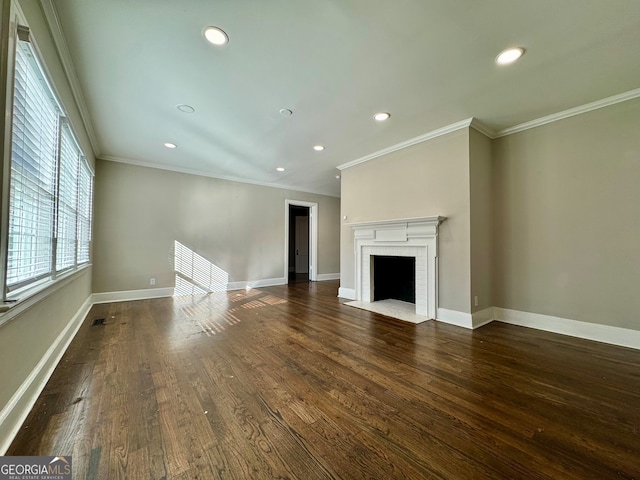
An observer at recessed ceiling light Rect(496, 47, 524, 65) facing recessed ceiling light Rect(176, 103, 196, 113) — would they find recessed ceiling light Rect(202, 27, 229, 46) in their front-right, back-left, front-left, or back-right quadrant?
front-left

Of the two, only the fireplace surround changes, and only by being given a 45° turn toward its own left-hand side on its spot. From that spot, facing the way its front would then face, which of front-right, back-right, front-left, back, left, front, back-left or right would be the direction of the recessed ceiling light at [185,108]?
front-right

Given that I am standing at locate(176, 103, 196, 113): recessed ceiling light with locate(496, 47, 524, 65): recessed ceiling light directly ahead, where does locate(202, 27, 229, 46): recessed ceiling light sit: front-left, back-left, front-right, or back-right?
front-right

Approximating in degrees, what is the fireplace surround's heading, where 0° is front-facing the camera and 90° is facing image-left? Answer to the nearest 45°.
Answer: approximately 45°
